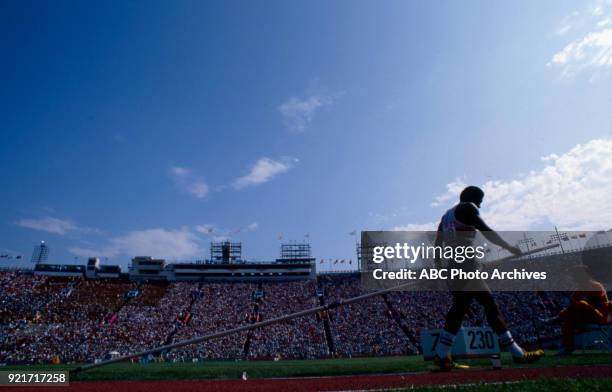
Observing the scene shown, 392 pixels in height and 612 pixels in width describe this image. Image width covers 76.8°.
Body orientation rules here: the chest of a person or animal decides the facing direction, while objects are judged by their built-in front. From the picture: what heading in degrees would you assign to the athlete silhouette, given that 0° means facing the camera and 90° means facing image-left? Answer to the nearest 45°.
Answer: approximately 270°
